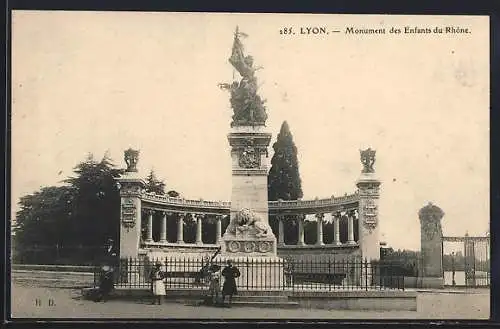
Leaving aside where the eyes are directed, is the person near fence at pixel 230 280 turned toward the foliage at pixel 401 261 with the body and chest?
no

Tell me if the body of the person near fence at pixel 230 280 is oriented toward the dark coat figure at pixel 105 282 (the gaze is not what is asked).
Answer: no
